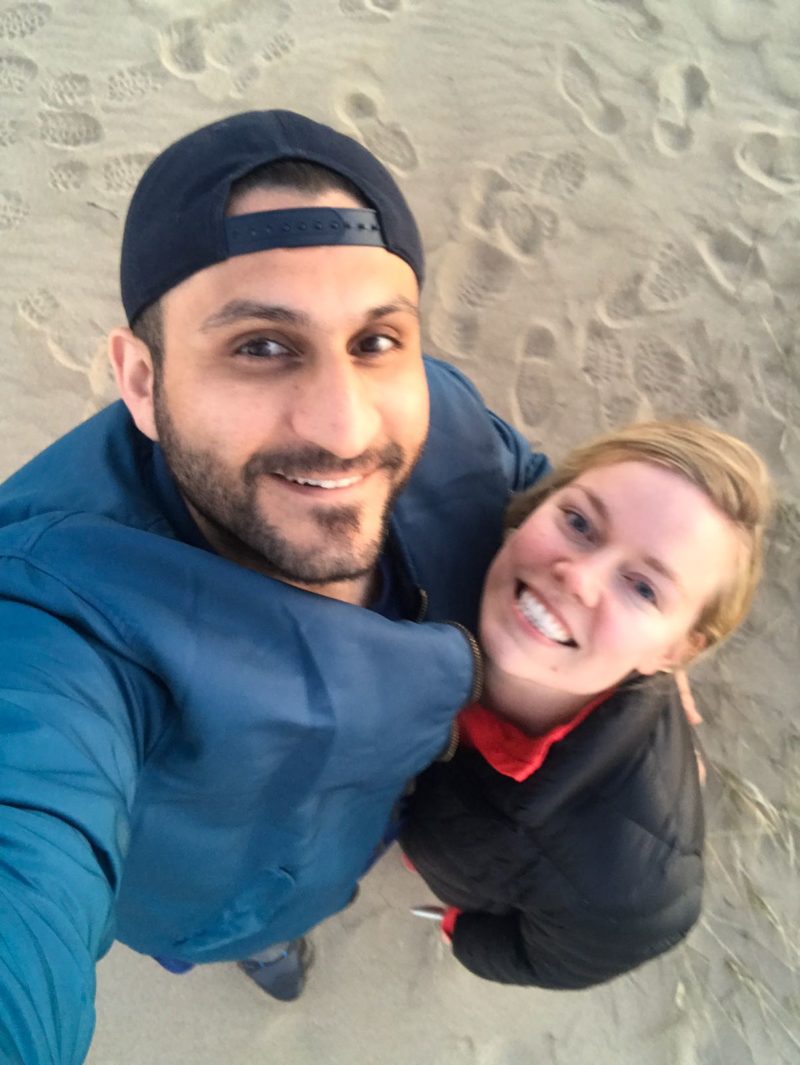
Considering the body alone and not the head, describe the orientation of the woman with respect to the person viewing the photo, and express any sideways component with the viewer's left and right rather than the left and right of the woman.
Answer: facing the viewer and to the left of the viewer

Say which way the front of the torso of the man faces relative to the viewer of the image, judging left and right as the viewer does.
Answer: facing the viewer and to the right of the viewer
